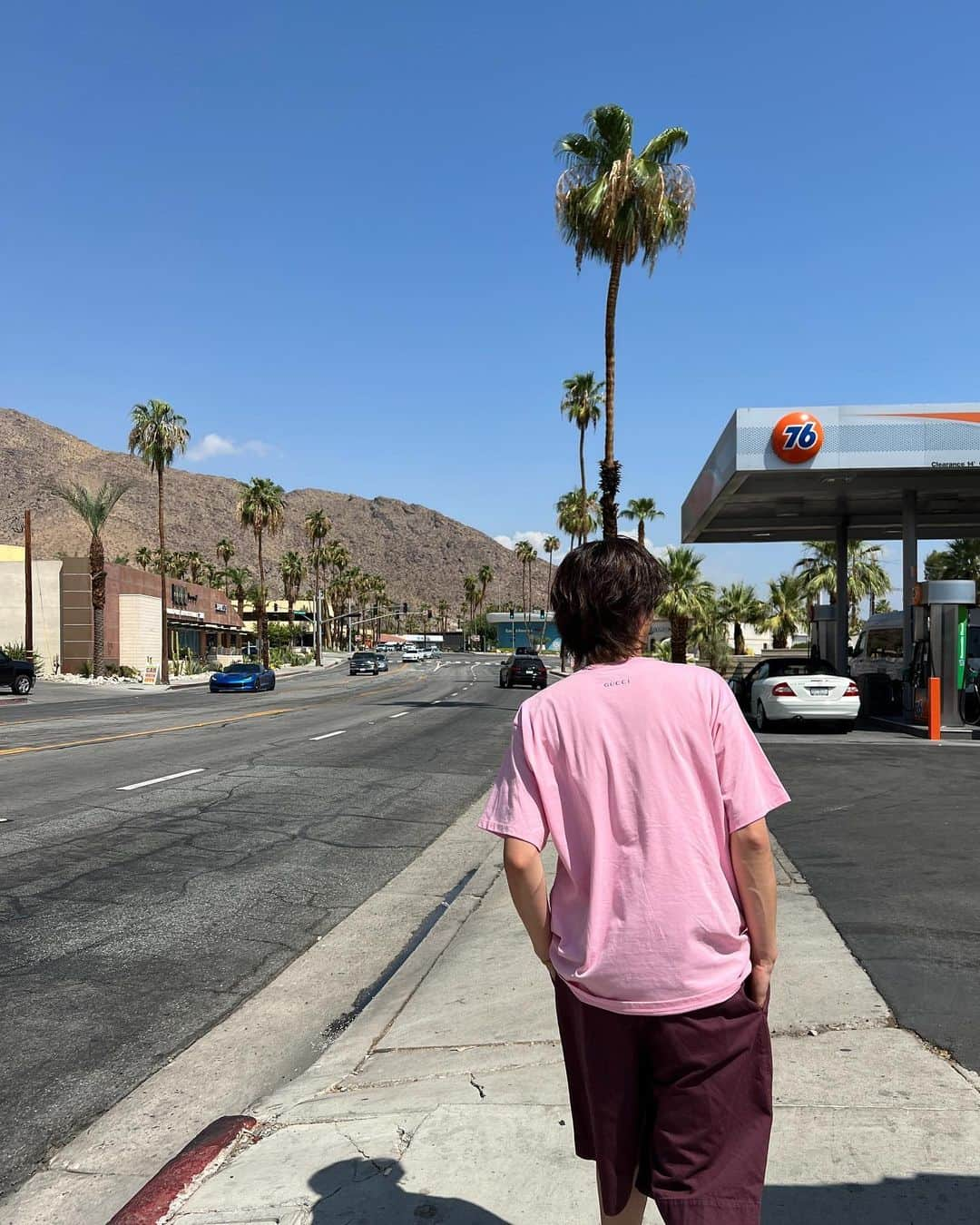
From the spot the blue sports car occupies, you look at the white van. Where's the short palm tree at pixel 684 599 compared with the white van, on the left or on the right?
left

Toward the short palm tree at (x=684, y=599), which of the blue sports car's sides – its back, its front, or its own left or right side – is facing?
left

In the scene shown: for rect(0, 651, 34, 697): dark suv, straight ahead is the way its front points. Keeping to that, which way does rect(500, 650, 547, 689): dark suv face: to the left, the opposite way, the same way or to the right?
to the left

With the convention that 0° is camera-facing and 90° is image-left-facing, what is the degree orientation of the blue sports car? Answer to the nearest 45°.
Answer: approximately 45°

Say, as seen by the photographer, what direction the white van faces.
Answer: facing the viewer and to the left of the viewer

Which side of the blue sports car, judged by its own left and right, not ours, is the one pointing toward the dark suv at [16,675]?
right

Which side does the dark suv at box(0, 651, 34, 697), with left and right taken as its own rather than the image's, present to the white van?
front

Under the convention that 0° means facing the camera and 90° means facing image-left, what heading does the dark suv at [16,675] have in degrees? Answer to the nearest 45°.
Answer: approximately 315°

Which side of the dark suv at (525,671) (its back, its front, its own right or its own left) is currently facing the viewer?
back
